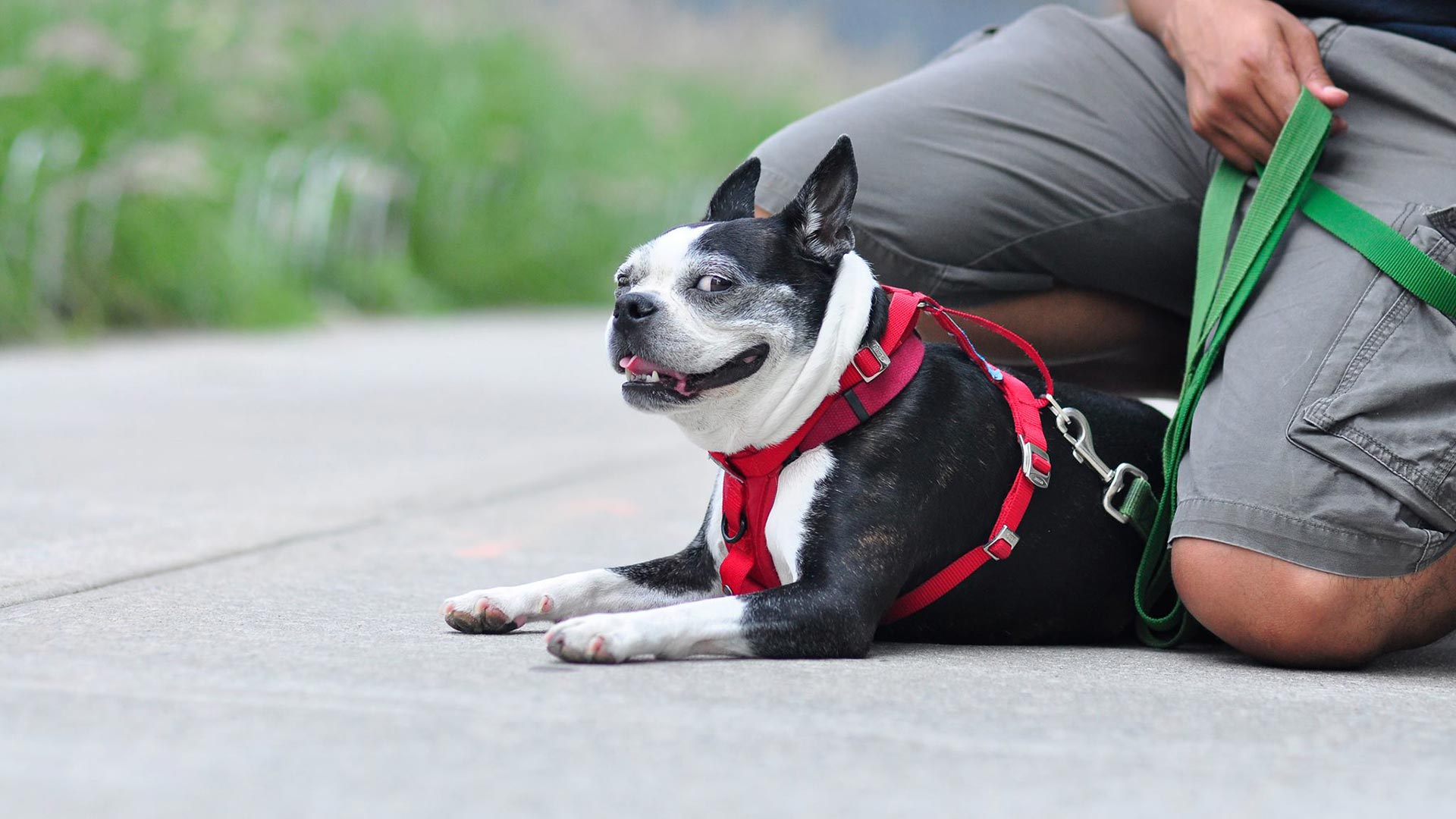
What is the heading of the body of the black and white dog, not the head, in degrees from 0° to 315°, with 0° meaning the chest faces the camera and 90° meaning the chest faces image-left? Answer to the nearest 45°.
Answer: approximately 45°
